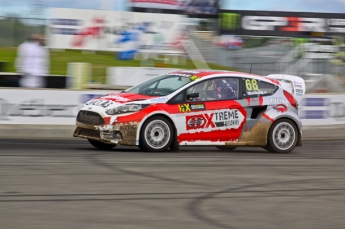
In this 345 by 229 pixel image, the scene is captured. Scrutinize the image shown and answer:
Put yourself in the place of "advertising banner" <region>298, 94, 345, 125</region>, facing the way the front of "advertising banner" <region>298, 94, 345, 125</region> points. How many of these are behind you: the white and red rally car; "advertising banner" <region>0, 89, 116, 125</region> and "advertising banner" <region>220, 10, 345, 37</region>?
1

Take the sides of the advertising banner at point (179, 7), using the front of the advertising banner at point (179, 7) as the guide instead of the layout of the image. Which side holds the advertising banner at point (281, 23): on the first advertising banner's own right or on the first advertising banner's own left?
on the first advertising banner's own left

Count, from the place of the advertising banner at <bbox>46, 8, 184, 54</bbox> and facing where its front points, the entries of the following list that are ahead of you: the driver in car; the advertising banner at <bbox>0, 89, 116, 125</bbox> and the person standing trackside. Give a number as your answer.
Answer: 3

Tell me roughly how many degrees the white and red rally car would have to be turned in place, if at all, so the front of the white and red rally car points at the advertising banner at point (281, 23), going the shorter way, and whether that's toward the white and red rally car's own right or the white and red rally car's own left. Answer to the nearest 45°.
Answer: approximately 135° to the white and red rally car's own right

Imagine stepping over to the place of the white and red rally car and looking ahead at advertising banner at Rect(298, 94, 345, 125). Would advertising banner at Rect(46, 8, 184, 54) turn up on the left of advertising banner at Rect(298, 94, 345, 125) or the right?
left

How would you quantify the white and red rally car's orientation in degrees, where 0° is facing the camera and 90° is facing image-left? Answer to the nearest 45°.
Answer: approximately 45°

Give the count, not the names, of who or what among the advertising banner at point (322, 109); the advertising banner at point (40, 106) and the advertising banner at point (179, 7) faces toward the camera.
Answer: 3

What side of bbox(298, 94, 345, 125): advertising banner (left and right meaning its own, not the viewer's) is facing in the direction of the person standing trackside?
right

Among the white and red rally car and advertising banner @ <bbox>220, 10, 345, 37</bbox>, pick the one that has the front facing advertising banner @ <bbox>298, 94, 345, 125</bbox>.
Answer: advertising banner @ <bbox>220, 10, 345, 37</bbox>

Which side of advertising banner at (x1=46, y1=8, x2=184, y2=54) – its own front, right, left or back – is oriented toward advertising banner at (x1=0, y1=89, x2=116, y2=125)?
front

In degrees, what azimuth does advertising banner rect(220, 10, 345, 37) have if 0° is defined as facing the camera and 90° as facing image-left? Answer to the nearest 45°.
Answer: approximately 0°
